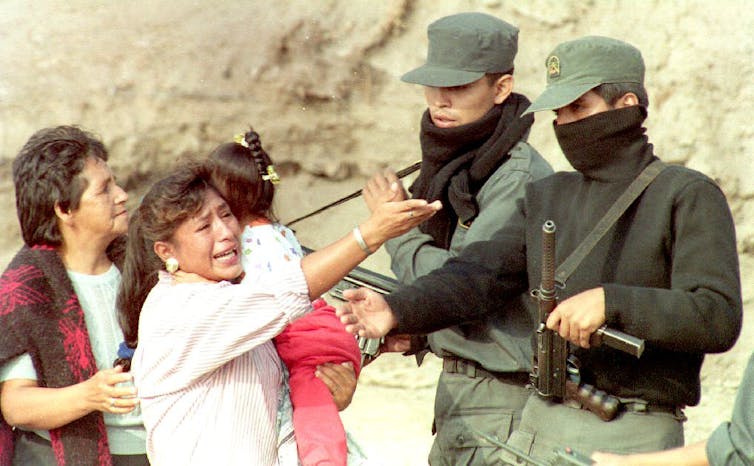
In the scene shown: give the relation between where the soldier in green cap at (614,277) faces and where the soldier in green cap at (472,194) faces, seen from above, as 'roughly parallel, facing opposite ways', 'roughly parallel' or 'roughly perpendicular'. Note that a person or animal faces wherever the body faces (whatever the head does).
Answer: roughly parallel

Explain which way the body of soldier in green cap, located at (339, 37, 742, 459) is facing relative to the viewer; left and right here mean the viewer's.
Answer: facing the viewer and to the left of the viewer

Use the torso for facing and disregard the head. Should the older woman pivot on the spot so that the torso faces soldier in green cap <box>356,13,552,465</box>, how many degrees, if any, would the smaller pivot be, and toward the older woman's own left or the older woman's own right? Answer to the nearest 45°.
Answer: approximately 45° to the older woman's own left

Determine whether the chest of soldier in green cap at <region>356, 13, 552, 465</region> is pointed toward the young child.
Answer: yes

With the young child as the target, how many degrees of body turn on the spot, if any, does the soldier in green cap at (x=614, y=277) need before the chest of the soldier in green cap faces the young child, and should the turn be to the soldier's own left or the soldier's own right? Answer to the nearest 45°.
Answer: approximately 45° to the soldier's own right

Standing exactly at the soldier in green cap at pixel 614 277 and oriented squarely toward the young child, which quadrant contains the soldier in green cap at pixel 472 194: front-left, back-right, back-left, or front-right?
front-right

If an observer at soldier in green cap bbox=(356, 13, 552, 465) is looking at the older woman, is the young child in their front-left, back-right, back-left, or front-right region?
front-left

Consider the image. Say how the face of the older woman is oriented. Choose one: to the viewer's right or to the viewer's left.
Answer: to the viewer's right

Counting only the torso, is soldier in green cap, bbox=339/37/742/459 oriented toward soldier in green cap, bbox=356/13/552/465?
no

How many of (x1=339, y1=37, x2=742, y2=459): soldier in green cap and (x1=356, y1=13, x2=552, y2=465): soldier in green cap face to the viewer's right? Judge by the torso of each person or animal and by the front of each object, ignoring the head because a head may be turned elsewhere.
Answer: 0

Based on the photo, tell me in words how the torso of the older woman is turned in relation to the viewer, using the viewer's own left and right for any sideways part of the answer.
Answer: facing the viewer and to the right of the viewer

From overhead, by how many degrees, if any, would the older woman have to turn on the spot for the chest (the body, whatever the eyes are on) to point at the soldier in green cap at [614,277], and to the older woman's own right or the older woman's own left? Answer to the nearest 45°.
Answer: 0° — they already face them

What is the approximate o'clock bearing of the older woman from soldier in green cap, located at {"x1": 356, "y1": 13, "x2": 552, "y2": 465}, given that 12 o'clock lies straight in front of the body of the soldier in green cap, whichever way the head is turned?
The older woman is roughly at 1 o'clock from the soldier in green cap.

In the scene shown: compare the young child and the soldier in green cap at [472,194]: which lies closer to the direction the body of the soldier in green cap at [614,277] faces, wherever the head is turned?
the young child
